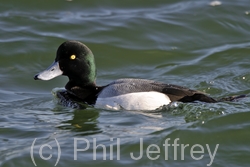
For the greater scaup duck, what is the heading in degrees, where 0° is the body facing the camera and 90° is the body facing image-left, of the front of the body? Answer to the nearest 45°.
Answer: approximately 90°
